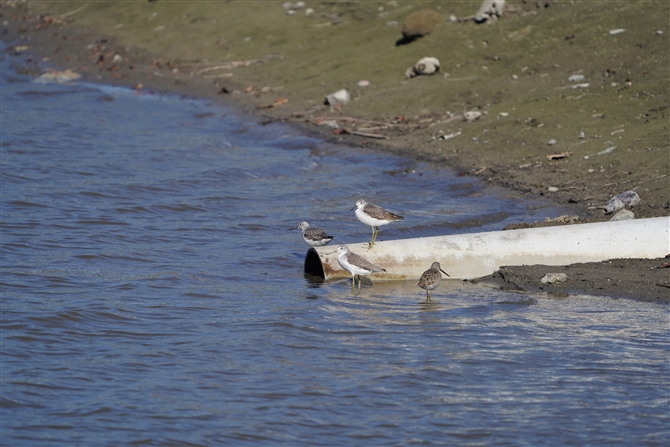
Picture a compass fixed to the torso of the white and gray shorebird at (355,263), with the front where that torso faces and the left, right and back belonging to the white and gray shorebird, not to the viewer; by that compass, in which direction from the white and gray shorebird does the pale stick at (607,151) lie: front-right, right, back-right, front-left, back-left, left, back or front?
back-right

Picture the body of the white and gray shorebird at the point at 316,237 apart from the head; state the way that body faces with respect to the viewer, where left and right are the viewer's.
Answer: facing to the left of the viewer

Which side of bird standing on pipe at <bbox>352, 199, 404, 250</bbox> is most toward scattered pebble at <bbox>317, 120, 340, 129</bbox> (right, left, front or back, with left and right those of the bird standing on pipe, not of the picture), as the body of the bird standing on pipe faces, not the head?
right

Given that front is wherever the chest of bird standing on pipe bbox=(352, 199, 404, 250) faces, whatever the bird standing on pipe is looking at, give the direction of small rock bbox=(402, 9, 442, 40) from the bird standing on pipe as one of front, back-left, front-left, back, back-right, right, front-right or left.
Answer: right

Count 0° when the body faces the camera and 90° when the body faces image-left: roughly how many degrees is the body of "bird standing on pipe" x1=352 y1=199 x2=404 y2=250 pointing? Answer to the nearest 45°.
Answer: approximately 90°

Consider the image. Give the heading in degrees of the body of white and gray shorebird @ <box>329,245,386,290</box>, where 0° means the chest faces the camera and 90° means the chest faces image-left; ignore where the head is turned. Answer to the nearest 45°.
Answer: approximately 90°

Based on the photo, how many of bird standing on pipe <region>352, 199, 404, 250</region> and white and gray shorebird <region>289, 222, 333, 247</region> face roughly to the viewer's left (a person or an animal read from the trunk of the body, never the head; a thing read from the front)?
2

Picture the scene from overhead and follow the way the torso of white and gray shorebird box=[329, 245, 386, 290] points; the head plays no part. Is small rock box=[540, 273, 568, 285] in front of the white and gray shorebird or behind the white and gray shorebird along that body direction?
behind

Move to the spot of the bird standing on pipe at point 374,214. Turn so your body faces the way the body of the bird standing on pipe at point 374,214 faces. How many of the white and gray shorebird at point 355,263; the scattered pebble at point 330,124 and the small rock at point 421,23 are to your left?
1

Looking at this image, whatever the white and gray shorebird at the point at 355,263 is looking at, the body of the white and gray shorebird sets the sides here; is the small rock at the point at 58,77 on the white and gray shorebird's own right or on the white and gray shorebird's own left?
on the white and gray shorebird's own right

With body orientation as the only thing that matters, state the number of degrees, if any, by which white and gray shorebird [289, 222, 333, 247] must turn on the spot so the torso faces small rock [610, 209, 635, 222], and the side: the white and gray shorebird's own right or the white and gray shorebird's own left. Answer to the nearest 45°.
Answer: approximately 180°

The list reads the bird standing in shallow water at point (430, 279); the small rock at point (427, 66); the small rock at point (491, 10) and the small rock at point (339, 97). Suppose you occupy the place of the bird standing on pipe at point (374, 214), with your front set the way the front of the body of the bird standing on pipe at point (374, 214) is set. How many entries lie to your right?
3

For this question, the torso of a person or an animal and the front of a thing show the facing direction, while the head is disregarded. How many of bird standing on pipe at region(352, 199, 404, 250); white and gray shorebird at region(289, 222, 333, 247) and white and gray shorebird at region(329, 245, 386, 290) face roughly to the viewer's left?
3
